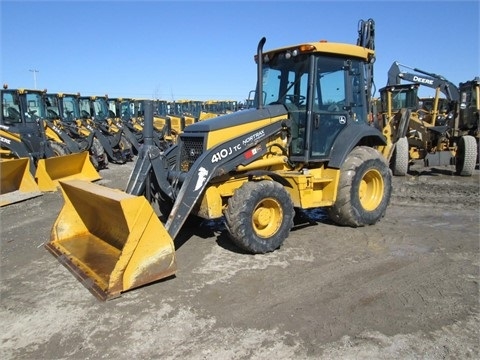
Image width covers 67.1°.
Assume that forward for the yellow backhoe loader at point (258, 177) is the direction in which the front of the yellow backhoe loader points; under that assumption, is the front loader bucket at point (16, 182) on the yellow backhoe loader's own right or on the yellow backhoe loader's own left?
on the yellow backhoe loader's own right

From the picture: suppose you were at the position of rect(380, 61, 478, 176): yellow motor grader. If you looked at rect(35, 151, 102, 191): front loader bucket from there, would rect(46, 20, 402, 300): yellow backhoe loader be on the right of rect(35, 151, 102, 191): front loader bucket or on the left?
left

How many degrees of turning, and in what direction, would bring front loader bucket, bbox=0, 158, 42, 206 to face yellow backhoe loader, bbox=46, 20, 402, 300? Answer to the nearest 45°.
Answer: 0° — it already faces it

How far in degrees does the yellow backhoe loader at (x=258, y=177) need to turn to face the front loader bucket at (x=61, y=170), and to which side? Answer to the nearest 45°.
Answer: approximately 90° to its right

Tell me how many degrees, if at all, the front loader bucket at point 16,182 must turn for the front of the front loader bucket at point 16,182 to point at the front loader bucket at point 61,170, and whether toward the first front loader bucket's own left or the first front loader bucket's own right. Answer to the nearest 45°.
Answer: approximately 90° to the first front loader bucket's own left

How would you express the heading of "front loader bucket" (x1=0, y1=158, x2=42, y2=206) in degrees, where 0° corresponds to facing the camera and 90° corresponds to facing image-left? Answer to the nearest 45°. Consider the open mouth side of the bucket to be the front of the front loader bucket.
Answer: approximately 315°

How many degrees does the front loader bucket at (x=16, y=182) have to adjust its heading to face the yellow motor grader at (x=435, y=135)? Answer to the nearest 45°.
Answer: approximately 45° to its left

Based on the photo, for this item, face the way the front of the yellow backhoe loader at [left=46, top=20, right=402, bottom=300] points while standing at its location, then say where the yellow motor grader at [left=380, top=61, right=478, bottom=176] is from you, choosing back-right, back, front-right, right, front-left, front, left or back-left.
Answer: back

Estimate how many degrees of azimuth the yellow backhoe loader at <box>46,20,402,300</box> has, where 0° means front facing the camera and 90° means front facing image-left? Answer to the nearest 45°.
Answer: approximately 45°
